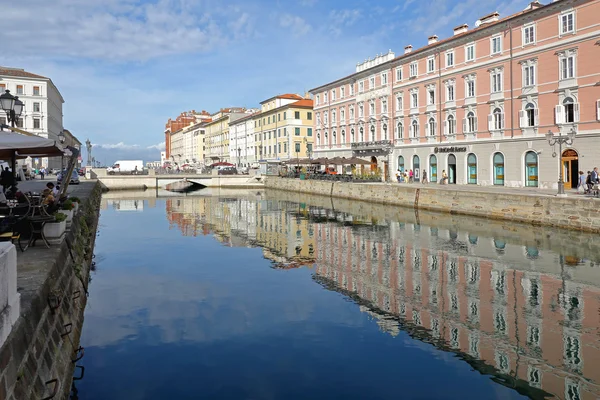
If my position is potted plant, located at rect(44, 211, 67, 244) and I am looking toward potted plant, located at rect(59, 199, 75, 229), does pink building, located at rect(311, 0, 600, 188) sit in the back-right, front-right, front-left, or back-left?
front-right

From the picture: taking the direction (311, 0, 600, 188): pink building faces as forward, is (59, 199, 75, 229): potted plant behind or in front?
in front

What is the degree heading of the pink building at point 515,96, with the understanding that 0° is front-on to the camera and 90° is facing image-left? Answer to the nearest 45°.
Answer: approximately 45°

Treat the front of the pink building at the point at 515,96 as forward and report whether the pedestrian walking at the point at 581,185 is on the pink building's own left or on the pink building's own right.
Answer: on the pink building's own left

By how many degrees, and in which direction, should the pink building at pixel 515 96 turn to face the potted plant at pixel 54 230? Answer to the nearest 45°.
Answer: approximately 45° to its left
